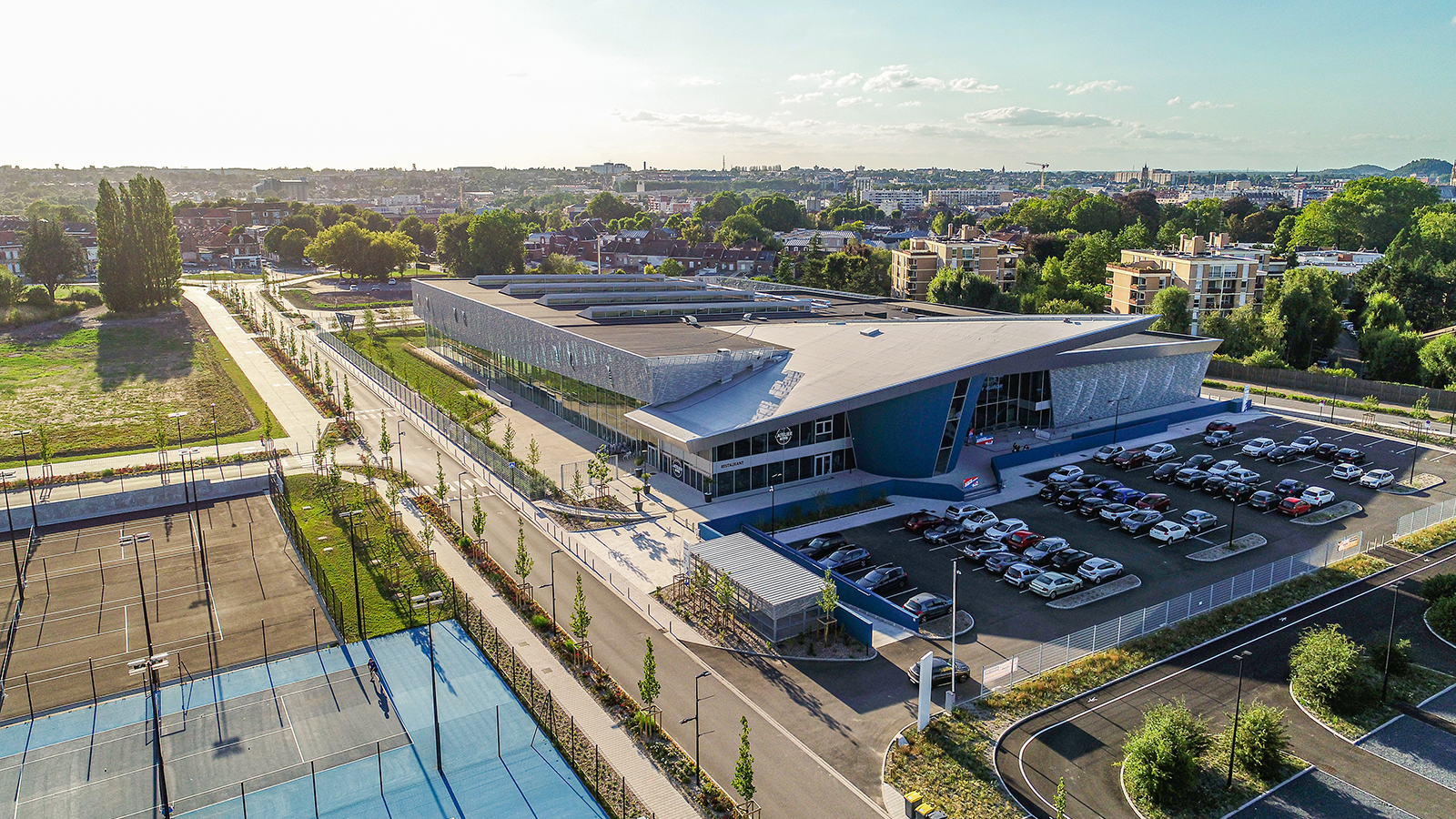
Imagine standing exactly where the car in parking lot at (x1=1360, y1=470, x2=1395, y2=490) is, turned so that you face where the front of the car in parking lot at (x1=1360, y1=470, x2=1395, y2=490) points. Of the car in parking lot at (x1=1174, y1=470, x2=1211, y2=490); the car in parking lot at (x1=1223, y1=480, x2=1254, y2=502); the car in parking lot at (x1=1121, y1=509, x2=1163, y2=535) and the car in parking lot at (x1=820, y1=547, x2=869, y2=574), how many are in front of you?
4

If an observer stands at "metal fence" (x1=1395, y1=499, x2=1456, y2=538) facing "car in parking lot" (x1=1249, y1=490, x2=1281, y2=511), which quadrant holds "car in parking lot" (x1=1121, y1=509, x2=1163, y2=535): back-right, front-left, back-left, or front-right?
front-left

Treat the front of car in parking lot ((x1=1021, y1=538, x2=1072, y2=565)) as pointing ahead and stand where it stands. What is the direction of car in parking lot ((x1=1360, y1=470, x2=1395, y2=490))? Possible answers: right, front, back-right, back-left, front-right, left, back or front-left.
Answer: back

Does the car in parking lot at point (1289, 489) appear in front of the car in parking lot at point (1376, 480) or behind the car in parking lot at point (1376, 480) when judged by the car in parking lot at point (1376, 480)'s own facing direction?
in front

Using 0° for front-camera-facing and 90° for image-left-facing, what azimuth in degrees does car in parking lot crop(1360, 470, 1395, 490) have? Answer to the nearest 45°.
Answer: approximately 45°

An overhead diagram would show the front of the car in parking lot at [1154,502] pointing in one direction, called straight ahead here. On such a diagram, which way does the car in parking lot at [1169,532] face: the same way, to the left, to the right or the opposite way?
the opposite way

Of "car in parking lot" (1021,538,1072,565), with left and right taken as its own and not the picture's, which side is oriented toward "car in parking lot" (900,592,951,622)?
front

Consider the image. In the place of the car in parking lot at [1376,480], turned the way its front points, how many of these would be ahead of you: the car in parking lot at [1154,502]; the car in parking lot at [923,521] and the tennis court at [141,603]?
3

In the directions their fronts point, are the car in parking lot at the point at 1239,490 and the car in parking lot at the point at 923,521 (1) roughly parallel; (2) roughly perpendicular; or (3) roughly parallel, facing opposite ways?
roughly parallel

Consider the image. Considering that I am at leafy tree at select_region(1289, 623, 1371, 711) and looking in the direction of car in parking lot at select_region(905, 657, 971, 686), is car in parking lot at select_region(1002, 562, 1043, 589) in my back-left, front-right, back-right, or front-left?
front-right

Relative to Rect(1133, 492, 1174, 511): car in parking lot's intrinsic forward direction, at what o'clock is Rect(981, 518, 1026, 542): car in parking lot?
Rect(981, 518, 1026, 542): car in parking lot is roughly at 12 o'clock from Rect(1133, 492, 1174, 511): car in parking lot.

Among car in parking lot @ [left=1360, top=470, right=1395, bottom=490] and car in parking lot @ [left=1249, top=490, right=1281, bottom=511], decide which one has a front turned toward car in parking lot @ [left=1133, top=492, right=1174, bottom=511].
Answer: car in parking lot @ [left=1360, top=470, right=1395, bottom=490]

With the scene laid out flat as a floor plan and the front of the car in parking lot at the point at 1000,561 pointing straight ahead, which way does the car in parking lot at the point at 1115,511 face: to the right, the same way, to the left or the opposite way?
the same way
